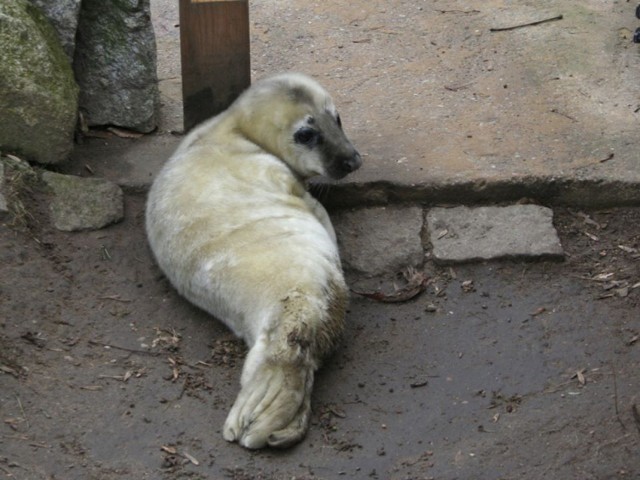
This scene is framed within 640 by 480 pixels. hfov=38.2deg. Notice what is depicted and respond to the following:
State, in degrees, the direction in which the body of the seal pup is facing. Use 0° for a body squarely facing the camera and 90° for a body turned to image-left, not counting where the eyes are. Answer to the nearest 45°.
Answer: approximately 180°

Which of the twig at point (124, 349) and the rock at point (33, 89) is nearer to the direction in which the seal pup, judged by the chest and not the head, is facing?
the rock

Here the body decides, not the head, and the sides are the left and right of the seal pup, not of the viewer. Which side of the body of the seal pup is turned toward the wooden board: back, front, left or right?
front

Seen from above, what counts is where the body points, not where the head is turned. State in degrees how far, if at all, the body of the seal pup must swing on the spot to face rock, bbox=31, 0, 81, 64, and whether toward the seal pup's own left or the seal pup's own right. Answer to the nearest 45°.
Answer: approximately 45° to the seal pup's own left

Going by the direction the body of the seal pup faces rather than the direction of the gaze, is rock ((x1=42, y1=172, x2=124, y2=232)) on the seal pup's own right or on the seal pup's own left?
on the seal pup's own left

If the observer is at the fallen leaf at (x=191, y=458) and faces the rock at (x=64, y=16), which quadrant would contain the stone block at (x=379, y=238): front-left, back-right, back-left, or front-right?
front-right

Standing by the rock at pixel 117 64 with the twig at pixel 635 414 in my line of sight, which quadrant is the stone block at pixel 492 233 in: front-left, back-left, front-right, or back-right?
front-left

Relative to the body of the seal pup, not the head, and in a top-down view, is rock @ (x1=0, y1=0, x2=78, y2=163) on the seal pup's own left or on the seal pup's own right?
on the seal pup's own left

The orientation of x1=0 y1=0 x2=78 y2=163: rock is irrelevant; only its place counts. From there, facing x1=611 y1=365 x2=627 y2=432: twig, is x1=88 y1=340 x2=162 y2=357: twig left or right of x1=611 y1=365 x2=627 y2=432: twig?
right

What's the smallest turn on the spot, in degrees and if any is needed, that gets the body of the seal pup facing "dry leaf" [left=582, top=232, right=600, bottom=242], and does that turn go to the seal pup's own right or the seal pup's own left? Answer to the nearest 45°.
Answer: approximately 90° to the seal pup's own right

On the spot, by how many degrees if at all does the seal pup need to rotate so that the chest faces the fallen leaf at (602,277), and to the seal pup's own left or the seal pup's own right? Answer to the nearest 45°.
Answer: approximately 90° to the seal pup's own right

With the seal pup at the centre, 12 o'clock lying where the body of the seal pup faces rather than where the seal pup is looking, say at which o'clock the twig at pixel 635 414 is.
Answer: The twig is roughly at 4 o'clock from the seal pup.
